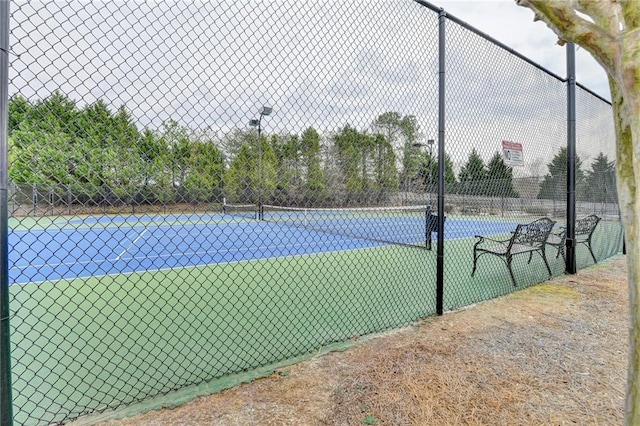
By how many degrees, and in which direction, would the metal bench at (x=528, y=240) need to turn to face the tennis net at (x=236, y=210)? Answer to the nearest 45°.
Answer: approximately 45° to its left

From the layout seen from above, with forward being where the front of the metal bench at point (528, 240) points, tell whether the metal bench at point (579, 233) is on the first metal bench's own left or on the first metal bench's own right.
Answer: on the first metal bench's own right

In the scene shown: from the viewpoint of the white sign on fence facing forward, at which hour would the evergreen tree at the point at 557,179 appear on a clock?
The evergreen tree is roughly at 8 o'clock from the white sign on fence.

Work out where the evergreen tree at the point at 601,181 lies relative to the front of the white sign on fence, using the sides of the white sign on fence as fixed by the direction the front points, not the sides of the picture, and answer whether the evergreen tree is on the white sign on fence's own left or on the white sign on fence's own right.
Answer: on the white sign on fence's own left

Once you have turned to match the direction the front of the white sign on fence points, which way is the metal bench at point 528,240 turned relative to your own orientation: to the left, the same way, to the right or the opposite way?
the opposite way

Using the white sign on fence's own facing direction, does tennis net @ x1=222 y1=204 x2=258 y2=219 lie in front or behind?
behind

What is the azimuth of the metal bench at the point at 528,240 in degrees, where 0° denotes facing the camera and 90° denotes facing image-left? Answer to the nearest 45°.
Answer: approximately 135°
